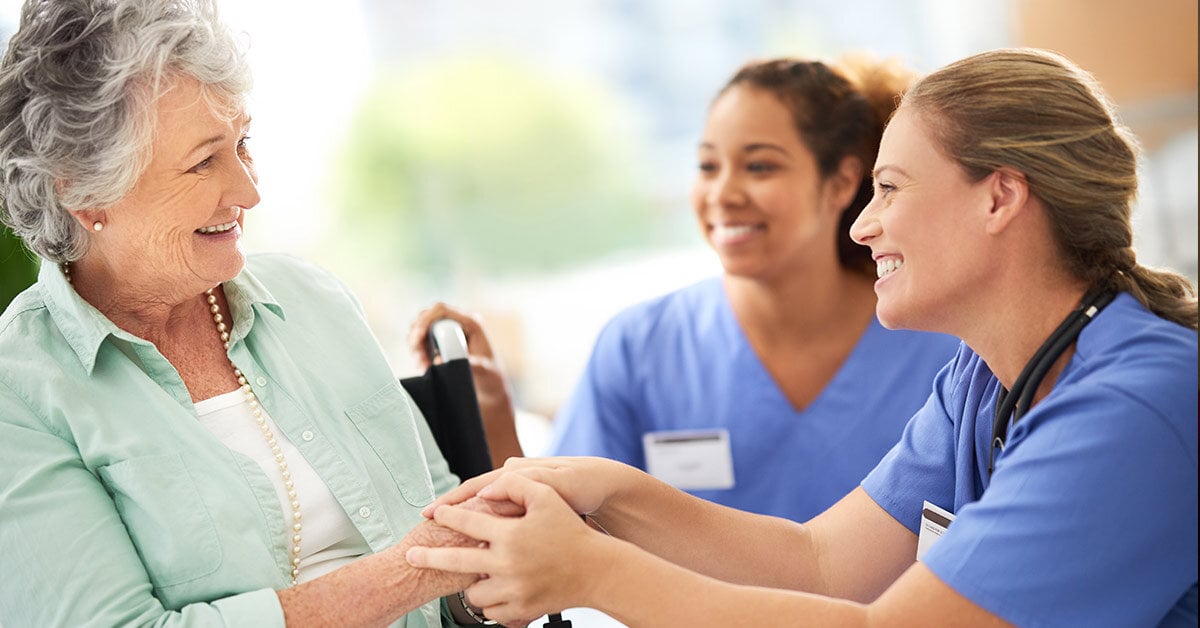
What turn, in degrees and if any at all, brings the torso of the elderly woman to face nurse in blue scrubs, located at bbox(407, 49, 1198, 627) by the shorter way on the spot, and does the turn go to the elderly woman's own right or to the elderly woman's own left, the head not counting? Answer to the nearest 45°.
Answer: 0° — they already face them

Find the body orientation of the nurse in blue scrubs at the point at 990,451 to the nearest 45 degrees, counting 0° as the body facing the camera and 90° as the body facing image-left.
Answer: approximately 90°

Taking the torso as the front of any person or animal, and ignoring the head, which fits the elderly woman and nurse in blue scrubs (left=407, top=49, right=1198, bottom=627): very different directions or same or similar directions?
very different directions

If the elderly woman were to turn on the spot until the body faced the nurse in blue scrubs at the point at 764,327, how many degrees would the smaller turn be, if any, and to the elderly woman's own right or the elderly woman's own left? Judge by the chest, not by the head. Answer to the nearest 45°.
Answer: approximately 90° to the elderly woman's own left

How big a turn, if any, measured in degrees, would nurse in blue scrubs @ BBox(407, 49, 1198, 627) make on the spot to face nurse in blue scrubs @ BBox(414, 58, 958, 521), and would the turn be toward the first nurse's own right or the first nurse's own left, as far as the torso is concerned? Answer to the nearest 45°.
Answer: approximately 90° to the first nurse's own right

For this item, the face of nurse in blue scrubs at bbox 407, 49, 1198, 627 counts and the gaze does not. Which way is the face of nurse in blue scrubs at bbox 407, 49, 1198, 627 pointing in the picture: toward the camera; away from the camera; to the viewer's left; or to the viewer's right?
to the viewer's left

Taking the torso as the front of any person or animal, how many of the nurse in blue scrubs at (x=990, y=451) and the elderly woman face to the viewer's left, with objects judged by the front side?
1

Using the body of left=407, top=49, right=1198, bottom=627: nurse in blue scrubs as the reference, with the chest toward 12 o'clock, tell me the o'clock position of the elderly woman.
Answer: The elderly woman is roughly at 12 o'clock from the nurse in blue scrubs.

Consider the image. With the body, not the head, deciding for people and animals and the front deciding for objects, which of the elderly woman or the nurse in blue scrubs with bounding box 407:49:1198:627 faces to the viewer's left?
the nurse in blue scrubs
